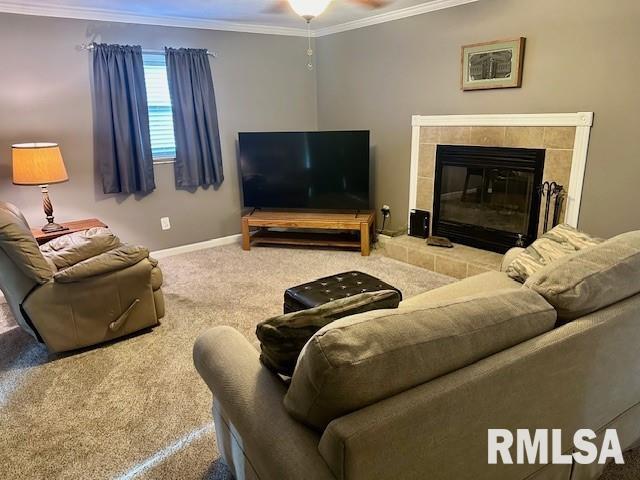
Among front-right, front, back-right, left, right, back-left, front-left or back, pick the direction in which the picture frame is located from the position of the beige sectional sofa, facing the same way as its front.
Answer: front-right

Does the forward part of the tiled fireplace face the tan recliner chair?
yes

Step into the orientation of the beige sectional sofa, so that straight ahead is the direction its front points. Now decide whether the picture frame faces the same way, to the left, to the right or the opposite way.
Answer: to the left

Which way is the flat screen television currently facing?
toward the camera

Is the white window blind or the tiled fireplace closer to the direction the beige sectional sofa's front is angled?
the white window blind

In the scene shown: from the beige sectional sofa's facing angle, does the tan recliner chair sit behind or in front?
in front

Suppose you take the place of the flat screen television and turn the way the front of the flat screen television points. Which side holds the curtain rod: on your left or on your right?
on your right

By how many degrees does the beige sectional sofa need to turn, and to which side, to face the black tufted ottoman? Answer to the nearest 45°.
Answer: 0° — it already faces it

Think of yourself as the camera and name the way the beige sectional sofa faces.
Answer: facing away from the viewer and to the left of the viewer

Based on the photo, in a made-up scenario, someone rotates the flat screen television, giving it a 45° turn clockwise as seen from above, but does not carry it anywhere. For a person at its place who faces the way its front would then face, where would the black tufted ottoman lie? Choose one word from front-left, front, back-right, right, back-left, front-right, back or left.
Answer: front-left

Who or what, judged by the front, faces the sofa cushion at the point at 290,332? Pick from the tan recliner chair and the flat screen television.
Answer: the flat screen television

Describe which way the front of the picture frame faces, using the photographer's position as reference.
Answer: facing the viewer and to the left of the viewer

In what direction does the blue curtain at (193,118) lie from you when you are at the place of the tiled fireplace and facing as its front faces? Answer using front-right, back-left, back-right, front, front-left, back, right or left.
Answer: front-right

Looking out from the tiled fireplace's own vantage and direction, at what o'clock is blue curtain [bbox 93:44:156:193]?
The blue curtain is roughly at 1 o'clock from the tiled fireplace.

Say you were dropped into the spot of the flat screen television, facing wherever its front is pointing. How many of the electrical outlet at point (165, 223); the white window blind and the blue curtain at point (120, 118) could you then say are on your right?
3
